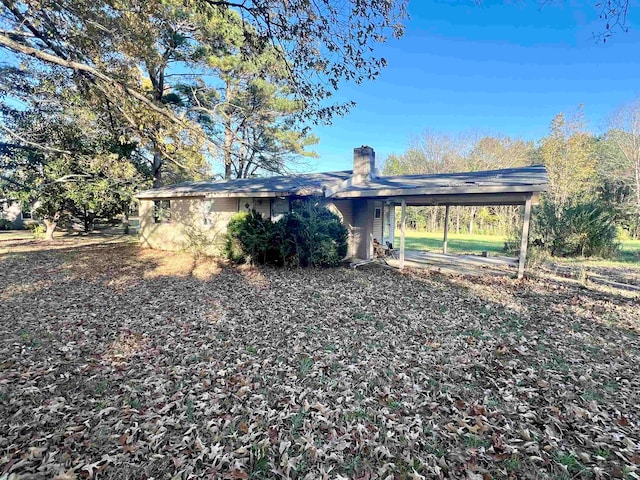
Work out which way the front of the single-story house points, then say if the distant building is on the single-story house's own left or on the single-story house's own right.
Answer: on the single-story house's own right

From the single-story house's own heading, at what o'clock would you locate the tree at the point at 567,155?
The tree is roughly at 8 o'clock from the single-story house.

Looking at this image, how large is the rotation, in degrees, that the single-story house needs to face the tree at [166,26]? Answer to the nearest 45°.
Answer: approximately 135° to its right

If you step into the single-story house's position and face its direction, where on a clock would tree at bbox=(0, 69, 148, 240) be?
The tree is roughly at 3 o'clock from the single-story house.

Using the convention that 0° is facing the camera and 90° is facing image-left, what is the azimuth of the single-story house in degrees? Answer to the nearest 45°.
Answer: approximately 0°
